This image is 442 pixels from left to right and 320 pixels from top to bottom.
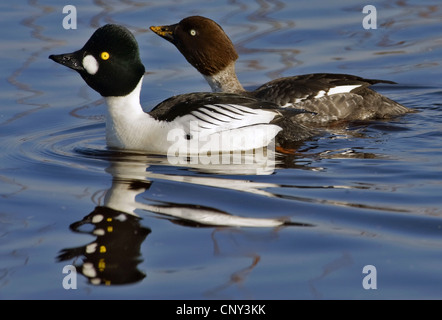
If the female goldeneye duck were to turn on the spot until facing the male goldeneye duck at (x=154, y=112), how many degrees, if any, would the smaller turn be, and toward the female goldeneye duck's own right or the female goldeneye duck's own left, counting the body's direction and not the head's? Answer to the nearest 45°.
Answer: approximately 45° to the female goldeneye duck's own left

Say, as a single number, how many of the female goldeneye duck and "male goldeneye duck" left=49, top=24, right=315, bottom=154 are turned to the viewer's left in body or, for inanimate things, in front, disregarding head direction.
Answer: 2

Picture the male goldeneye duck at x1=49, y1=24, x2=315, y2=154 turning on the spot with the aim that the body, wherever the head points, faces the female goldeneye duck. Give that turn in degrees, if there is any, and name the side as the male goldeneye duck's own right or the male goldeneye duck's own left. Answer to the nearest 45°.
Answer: approximately 135° to the male goldeneye duck's own right

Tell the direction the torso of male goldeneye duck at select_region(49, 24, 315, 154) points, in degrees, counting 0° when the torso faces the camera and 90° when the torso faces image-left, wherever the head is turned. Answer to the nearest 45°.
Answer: approximately 90°

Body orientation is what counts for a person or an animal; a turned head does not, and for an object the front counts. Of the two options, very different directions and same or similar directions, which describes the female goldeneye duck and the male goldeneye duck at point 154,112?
same or similar directions

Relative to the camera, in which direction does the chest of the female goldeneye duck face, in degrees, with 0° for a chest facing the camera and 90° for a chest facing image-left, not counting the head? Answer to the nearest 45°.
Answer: approximately 90°
